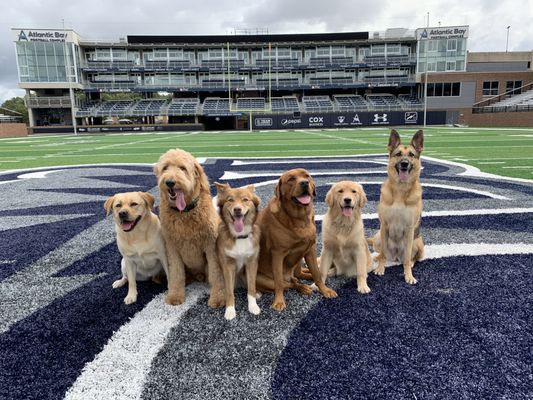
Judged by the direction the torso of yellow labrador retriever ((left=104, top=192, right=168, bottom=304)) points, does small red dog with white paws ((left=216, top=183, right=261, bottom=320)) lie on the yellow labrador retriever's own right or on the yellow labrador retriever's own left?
on the yellow labrador retriever's own left

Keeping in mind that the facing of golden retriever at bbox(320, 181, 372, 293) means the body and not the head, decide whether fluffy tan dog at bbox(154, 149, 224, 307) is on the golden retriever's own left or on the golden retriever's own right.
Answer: on the golden retriever's own right

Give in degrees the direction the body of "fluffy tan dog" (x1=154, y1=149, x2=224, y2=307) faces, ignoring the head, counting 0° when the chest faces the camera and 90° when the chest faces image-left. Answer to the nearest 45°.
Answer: approximately 0°

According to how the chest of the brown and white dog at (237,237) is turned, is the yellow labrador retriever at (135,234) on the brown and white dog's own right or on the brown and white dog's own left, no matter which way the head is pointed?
on the brown and white dog's own right

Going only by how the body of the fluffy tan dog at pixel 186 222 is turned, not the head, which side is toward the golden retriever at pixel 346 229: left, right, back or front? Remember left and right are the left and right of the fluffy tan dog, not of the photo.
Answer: left

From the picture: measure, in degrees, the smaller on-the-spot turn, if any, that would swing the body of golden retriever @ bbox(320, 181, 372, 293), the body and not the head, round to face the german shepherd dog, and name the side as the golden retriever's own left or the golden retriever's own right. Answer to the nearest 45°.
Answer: approximately 135° to the golden retriever's own left

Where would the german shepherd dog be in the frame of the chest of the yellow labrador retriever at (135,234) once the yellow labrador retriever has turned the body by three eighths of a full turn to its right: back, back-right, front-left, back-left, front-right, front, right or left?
right
